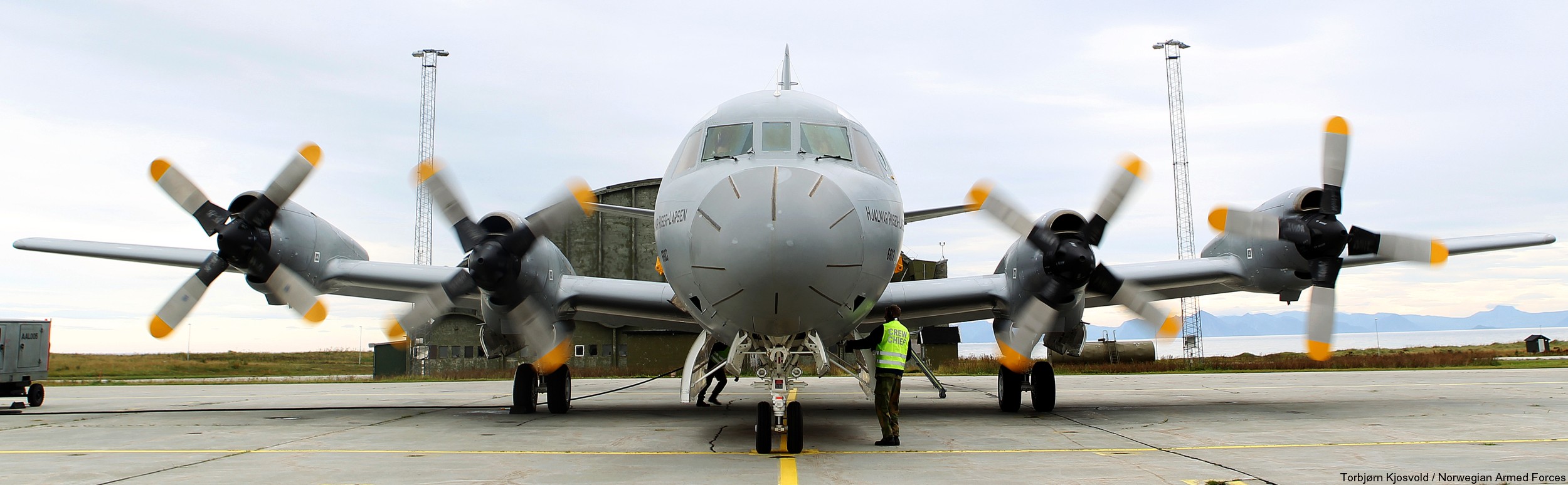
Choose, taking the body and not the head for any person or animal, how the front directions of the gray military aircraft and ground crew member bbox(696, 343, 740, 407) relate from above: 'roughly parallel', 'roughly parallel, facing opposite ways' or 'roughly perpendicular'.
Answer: roughly perpendicular

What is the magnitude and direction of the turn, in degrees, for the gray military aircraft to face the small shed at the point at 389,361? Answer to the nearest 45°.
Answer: approximately 135° to its right

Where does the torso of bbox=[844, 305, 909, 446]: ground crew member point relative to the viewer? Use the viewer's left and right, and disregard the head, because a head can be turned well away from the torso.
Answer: facing away from the viewer and to the left of the viewer

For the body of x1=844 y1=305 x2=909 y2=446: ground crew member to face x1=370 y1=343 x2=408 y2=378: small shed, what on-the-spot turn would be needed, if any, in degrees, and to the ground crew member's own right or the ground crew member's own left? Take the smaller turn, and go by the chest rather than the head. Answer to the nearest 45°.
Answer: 0° — they already face it

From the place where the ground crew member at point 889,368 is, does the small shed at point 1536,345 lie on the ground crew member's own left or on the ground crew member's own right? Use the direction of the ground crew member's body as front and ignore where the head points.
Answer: on the ground crew member's own right
